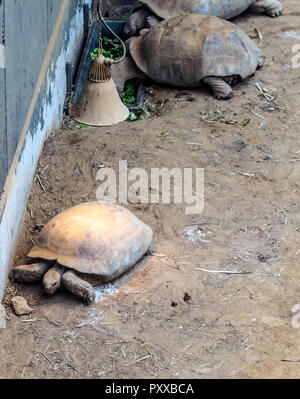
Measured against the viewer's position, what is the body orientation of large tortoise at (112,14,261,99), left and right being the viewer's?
facing to the left of the viewer

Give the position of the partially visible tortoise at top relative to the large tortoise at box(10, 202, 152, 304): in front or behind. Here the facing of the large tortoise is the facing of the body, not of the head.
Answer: behind

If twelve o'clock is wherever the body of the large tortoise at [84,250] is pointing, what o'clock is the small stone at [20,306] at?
The small stone is roughly at 12 o'clock from the large tortoise.

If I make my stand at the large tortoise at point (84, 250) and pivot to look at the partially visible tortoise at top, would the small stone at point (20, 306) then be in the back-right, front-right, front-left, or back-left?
back-left

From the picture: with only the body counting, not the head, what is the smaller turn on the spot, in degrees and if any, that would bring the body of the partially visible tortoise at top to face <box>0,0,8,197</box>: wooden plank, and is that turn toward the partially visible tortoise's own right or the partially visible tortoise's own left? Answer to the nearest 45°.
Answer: approximately 90° to the partially visible tortoise's own left
